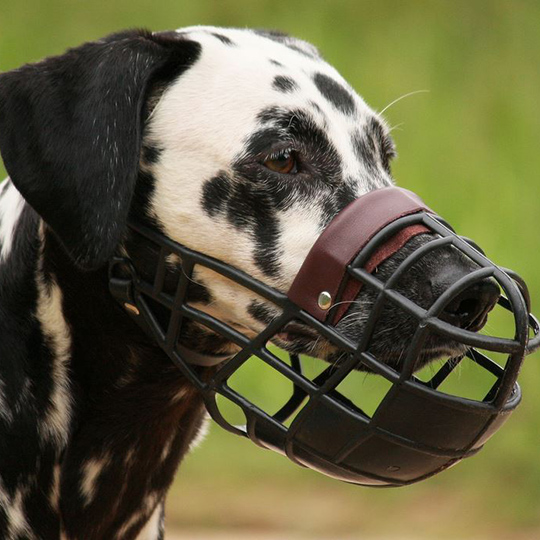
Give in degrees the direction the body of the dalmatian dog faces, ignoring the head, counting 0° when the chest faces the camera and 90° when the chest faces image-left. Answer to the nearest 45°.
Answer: approximately 270°
